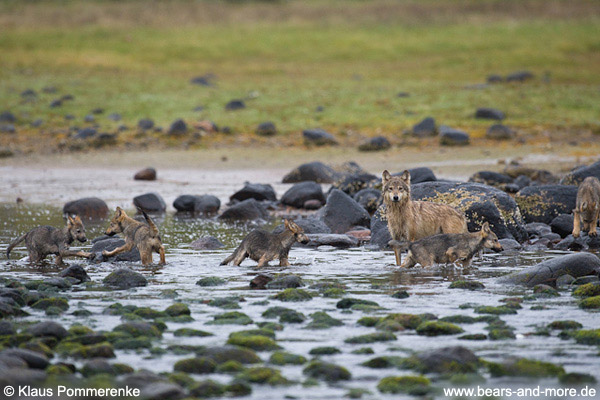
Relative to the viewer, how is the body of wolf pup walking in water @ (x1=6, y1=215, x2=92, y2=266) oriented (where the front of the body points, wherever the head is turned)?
to the viewer's right

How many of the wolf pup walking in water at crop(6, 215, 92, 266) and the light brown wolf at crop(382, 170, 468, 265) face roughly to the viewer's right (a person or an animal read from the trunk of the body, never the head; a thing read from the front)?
1

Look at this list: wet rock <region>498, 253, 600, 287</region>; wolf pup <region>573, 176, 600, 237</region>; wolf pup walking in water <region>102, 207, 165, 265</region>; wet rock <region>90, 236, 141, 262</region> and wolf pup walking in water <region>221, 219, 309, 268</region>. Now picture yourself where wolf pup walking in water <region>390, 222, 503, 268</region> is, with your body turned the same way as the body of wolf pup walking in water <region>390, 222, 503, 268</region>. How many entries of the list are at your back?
3

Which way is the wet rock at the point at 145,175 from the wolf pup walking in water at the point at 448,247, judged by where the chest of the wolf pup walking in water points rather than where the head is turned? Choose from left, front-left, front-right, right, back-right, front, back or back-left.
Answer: back-left

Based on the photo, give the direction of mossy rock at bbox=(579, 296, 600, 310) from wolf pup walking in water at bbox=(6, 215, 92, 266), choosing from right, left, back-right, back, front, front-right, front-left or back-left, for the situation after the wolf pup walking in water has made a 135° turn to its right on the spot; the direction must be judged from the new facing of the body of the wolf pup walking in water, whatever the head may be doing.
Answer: left

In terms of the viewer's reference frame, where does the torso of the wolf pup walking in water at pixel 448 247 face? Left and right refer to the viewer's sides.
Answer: facing to the right of the viewer

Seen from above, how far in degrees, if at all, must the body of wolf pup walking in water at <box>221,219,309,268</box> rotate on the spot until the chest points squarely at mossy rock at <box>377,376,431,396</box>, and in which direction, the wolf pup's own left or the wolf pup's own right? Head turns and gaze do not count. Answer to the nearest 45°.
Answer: approximately 90° to the wolf pup's own right

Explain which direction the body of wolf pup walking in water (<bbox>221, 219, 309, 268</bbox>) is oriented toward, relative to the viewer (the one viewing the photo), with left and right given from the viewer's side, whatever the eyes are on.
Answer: facing to the right of the viewer

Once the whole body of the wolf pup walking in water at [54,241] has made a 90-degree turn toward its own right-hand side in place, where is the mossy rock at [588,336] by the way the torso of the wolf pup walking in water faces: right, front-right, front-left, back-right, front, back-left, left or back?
front-left

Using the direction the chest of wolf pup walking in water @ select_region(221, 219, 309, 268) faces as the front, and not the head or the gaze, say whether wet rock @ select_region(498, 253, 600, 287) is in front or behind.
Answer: in front

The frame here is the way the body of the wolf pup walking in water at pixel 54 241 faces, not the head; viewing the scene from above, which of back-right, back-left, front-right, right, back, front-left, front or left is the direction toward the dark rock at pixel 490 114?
front-left

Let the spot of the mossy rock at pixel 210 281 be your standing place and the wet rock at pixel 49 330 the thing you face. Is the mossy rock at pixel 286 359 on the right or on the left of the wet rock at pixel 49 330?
left

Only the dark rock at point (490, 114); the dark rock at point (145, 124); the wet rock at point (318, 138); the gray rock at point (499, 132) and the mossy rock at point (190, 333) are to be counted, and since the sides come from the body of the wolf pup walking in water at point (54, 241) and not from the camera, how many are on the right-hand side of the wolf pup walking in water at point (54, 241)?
1

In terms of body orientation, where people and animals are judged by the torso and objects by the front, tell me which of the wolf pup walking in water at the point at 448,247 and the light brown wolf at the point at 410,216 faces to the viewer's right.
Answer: the wolf pup walking in water

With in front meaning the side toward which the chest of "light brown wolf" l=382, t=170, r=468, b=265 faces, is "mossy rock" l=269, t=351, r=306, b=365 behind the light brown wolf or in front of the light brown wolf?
in front
